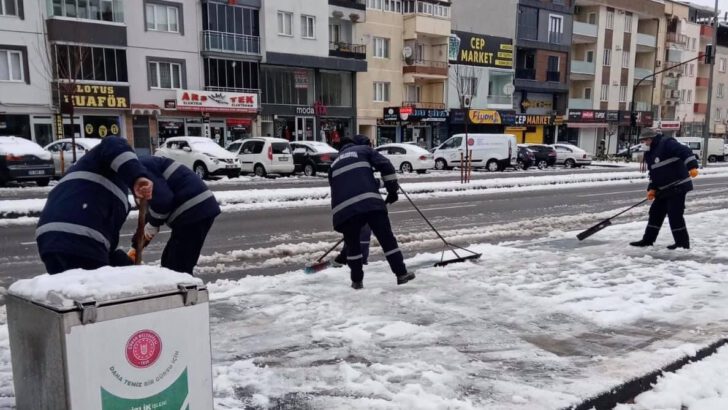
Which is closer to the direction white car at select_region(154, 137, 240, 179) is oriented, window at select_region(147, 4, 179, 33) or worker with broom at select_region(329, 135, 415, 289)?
the worker with broom

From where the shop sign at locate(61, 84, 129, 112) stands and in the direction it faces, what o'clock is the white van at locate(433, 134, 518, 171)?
The white van is roughly at 10 o'clock from the shop sign.

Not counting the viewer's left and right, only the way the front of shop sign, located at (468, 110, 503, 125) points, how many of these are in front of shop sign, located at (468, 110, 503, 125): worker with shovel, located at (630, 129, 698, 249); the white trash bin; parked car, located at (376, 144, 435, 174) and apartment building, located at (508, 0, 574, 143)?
3

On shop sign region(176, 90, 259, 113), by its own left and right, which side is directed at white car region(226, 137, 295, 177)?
front

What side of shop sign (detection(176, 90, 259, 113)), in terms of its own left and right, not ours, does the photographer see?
front

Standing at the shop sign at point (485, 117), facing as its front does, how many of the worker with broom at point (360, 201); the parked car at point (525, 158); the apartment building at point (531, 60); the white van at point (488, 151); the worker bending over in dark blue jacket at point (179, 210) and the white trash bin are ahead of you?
5

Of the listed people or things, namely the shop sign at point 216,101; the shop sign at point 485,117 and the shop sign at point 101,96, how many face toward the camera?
3

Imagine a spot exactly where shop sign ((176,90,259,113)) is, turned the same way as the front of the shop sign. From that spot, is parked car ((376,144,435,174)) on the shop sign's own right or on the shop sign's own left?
on the shop sign's own left

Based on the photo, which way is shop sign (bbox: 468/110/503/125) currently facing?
toward the camera
